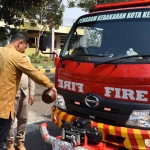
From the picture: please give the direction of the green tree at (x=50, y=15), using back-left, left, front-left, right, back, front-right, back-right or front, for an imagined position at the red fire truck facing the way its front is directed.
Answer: back-right

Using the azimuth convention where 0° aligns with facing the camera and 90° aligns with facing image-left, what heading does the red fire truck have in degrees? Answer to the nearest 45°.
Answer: approximately 45°

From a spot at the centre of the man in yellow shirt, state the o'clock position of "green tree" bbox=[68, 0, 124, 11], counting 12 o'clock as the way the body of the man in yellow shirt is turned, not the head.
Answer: The green tree is roughly at 11 o'clock from the man in yellow shirt.

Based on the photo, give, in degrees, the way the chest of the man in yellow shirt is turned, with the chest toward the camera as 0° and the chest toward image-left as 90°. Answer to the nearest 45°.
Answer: approximately 225°

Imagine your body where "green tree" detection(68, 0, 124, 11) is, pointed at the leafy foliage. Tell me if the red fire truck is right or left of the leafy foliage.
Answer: left

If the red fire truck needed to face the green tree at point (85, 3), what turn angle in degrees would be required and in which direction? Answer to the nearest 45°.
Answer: approximately 135° to its right

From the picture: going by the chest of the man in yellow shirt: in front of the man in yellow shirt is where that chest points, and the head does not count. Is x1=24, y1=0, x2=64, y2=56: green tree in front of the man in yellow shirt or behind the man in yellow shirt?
in front

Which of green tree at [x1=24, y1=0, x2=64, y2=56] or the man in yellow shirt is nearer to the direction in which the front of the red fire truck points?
the man in yellow shirt

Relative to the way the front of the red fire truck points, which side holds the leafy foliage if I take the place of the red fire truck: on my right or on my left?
on my right
